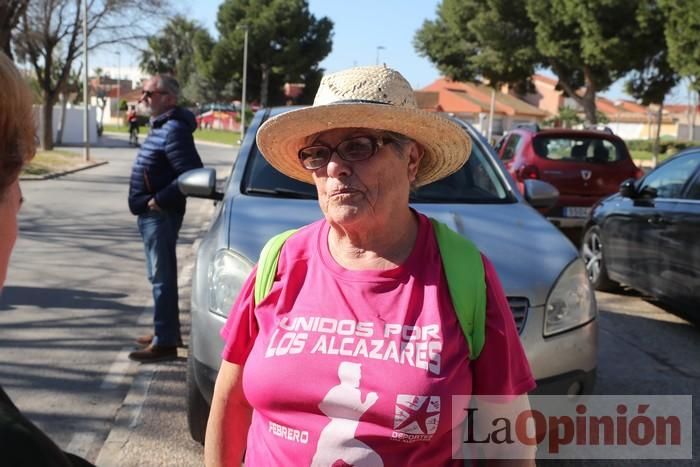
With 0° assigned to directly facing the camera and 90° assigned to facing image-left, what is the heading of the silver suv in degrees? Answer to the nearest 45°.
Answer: approximately 0°

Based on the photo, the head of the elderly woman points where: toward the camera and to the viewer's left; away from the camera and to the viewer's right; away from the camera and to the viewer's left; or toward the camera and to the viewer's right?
toward the camera and to the viewer's left

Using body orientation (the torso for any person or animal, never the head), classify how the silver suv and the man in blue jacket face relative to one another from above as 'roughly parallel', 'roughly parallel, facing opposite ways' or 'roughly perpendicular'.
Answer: roughly perpendicular

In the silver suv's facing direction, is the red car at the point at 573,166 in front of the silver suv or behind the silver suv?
behind

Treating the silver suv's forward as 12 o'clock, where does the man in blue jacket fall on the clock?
The man in blue jacket is roughly at 4 o'clock from the silver suv.
